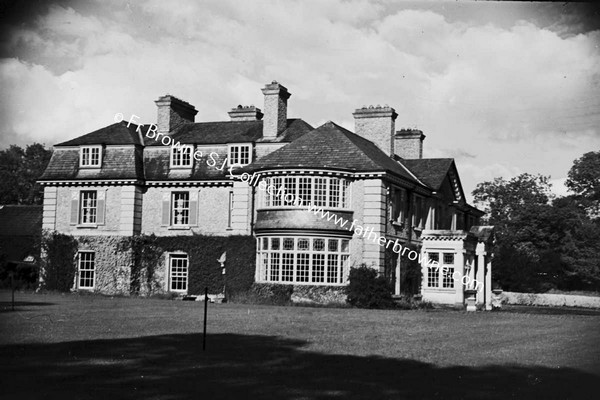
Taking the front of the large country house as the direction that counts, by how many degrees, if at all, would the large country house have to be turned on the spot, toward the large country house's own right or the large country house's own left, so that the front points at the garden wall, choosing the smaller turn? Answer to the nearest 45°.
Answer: approximately 45° to the large country house's own left
